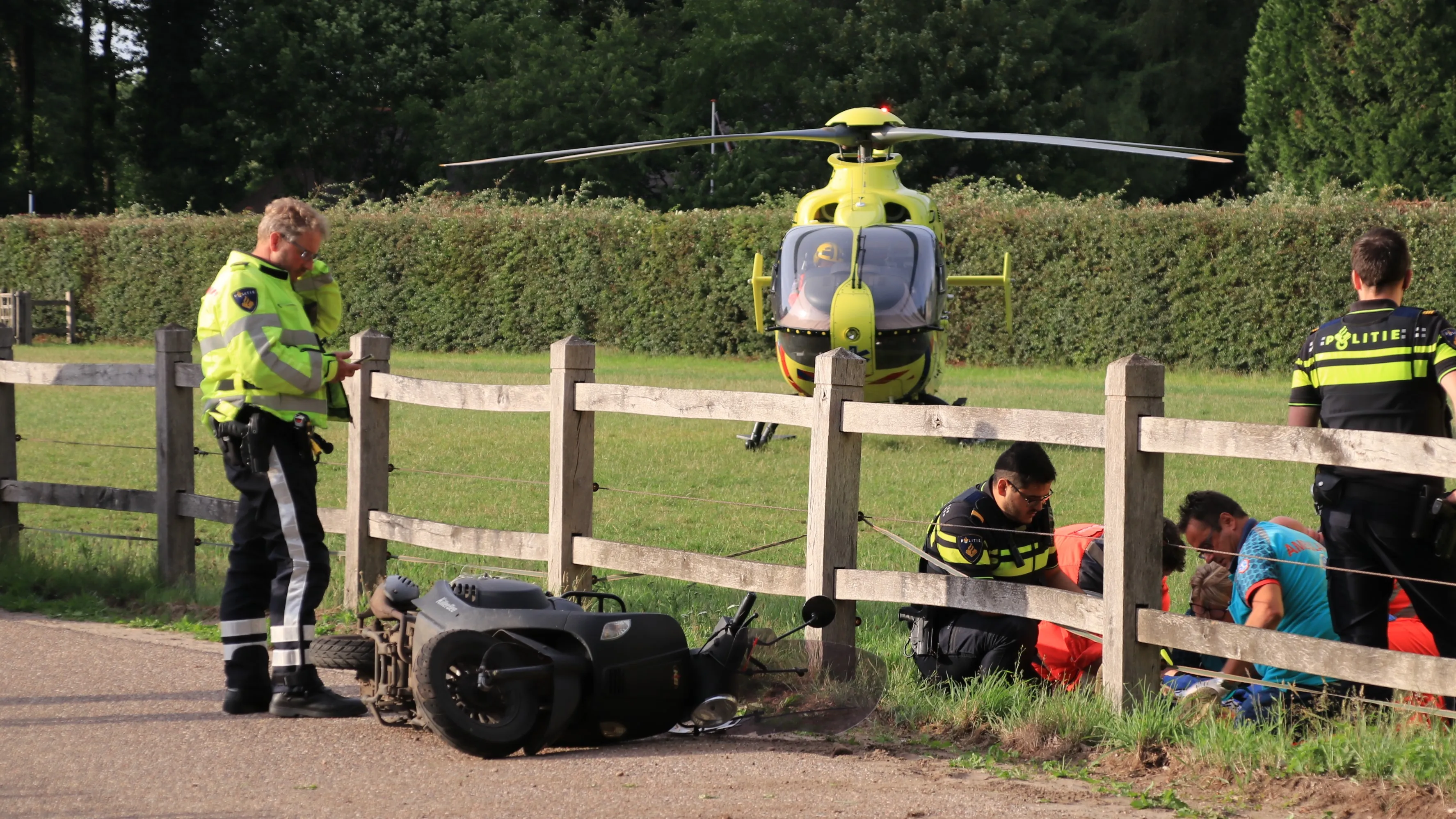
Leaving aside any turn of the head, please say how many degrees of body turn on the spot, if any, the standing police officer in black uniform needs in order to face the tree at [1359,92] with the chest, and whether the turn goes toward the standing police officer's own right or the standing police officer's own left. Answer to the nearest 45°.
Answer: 0° — they already face it

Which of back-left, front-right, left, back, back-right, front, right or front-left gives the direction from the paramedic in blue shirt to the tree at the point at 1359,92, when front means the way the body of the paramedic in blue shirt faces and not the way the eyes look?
right

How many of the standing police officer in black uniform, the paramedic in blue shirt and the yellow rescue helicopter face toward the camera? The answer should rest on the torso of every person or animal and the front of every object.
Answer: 1

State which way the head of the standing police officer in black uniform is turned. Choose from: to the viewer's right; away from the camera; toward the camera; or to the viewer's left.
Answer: away from the camera

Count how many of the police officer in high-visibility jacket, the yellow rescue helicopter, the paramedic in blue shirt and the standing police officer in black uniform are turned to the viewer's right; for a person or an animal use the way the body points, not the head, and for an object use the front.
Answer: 1

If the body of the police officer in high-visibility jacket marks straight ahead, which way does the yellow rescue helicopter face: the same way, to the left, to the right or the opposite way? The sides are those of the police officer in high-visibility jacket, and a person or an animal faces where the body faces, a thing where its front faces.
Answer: to the right

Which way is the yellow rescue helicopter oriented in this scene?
toward the camera

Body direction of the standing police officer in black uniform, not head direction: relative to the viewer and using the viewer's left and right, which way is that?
facing away from the viewer

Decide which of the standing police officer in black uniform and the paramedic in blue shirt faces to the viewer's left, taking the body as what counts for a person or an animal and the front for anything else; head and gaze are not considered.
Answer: the paramedic in blue shirt

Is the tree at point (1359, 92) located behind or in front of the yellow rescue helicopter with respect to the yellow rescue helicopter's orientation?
behind

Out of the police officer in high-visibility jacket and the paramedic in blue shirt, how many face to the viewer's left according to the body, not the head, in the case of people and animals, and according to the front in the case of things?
1

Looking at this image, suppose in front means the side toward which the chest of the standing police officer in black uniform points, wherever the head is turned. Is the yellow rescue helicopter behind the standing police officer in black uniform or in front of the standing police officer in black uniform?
in front

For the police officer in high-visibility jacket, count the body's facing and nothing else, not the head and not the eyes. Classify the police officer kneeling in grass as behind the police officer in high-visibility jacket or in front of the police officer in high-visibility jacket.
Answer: in front

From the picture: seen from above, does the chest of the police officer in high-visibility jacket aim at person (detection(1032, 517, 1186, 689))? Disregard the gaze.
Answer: yes

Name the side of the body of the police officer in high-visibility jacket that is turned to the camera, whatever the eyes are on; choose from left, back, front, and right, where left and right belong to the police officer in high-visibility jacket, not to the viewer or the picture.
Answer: right

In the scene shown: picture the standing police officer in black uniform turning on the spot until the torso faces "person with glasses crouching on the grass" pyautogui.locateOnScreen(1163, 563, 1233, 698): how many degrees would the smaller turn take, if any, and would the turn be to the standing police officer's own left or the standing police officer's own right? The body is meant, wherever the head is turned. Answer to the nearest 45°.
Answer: approximately 45° to the standing police officer's own left

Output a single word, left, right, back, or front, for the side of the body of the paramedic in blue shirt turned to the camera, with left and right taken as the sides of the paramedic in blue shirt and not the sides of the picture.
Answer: left

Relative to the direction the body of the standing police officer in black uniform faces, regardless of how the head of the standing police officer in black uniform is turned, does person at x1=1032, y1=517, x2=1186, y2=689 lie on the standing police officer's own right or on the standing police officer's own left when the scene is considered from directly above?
on the standing police officer's own left

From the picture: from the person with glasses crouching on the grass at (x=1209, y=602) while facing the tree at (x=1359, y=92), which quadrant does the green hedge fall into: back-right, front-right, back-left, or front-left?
front-left
